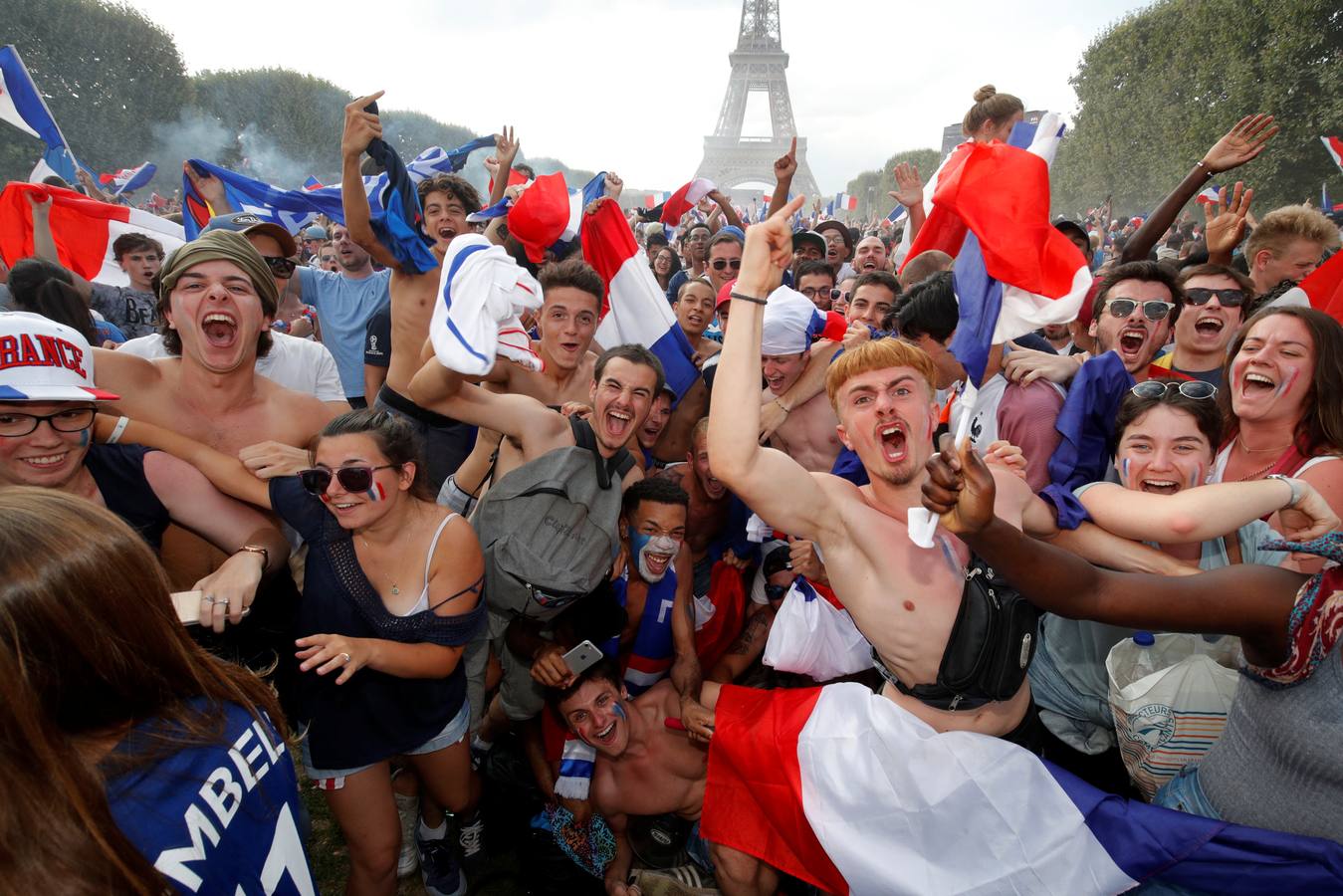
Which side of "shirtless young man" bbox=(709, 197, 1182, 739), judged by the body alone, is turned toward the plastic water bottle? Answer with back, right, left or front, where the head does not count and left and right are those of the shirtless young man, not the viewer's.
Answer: left

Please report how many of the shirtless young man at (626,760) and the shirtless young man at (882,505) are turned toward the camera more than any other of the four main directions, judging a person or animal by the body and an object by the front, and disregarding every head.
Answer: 2

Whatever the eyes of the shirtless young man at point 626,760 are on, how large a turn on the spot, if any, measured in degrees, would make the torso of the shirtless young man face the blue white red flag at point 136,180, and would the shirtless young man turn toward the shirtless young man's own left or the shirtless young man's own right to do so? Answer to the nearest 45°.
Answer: approximately 135° to the shirtless young man's own right

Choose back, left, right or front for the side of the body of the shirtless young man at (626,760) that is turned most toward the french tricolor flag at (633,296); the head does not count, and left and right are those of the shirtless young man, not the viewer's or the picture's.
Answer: back

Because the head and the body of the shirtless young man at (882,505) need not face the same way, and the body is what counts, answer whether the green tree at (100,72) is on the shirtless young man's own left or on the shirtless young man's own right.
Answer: on the shirtless young man's own right

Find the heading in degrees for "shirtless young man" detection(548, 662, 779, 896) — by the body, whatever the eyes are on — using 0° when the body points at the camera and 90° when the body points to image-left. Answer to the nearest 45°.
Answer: approximately 0°

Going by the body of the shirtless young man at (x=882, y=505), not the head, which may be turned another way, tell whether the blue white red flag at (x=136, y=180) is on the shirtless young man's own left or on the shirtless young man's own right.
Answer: on the shirtless young man's own right

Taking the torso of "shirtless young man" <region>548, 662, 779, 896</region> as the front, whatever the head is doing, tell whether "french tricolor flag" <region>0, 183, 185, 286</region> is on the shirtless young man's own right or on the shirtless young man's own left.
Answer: on the shirtless young man's own right

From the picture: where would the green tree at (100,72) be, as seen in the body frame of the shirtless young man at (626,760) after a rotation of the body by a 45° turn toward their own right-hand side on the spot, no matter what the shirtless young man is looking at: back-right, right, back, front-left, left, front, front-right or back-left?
right
